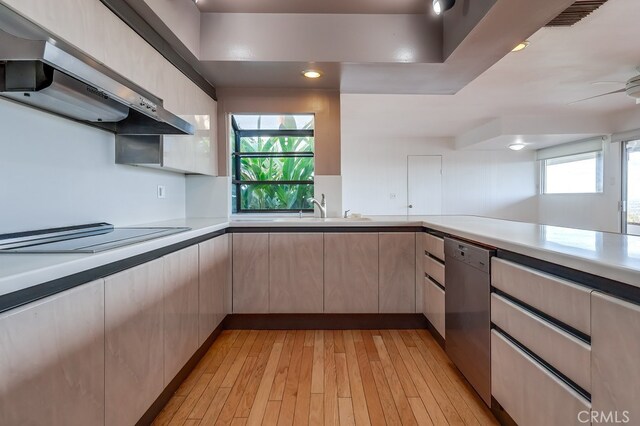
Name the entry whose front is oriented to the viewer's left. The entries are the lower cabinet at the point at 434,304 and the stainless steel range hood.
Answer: the lower cabinet

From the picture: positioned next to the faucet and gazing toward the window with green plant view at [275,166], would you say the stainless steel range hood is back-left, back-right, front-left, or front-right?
back-left

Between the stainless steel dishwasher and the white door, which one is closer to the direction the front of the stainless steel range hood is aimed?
the stainless steel dishwasher

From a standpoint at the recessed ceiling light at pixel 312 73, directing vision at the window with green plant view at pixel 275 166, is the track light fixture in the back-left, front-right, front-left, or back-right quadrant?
back-right

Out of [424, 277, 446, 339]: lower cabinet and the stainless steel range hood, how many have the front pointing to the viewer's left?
1

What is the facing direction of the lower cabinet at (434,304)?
to the viewer's left

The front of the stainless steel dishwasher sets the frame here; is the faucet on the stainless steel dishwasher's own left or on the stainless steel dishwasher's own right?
on the stainless steel dishwasher's own right

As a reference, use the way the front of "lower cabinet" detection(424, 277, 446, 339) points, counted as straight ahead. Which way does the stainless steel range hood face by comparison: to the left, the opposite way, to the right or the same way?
the opposite way

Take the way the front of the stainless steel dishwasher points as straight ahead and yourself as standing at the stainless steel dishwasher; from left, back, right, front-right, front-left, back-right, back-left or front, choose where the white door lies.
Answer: back-right

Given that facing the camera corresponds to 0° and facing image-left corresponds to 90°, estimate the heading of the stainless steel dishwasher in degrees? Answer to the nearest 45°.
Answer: approximately 45°

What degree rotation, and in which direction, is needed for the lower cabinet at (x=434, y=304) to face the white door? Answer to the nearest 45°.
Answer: approximately 90° to its right

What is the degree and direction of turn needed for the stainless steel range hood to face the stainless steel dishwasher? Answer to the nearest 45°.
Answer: approximately 45° to its left
